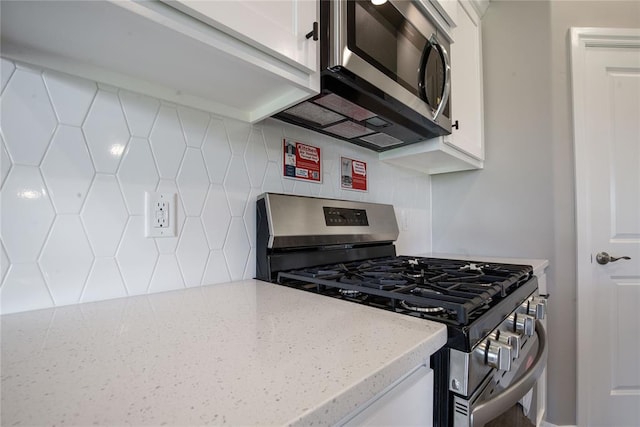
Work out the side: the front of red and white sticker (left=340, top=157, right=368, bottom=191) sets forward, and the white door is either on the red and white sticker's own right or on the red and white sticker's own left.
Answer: on the red and white sticker's own left

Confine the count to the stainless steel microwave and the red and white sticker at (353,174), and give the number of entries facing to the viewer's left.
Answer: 0

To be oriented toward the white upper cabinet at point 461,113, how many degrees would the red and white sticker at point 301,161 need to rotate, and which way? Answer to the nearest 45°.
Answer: approximately 45° to its left

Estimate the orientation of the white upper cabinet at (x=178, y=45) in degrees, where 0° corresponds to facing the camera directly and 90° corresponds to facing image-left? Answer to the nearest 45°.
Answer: approximately 315°

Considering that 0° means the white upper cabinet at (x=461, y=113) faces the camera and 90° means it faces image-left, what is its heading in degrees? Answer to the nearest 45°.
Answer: approximately 315°

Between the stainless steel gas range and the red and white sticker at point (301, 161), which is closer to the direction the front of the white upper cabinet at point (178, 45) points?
the stainless steel gas range

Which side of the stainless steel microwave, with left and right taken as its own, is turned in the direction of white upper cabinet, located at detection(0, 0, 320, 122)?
right

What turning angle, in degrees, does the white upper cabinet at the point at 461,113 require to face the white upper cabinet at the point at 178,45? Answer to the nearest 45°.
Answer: approximately 90° to its right

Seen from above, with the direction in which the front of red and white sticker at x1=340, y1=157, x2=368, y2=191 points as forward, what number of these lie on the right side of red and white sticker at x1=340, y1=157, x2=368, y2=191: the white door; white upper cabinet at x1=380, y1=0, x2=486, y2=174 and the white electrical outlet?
1

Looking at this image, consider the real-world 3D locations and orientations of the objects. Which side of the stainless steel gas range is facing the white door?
left
